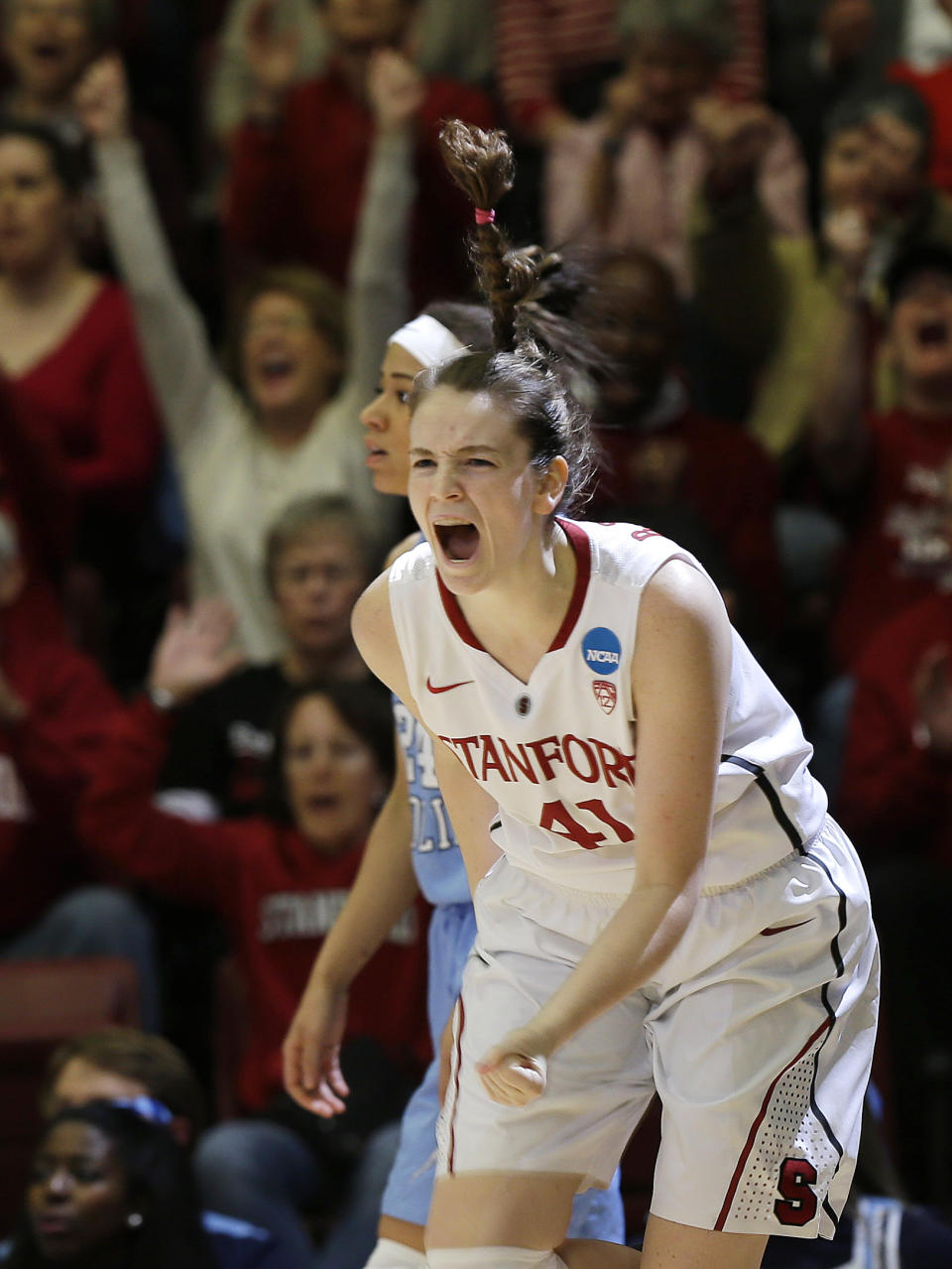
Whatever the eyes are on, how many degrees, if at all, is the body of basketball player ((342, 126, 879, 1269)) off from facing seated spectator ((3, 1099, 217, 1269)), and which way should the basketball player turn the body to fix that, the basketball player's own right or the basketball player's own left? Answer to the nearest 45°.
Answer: approximately 90° to the basketball player's own right

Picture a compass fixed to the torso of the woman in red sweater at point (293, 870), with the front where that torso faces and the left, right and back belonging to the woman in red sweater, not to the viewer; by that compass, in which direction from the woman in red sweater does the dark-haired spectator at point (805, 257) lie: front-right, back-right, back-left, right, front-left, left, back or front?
back-left

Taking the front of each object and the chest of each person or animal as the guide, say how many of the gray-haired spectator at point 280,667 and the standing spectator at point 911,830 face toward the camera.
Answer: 2

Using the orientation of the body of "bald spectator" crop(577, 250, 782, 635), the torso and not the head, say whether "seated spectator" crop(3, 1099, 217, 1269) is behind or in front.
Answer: in front

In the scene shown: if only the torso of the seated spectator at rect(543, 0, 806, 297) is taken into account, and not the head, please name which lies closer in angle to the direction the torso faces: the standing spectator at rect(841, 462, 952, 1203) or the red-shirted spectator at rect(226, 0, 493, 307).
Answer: the standing spectator

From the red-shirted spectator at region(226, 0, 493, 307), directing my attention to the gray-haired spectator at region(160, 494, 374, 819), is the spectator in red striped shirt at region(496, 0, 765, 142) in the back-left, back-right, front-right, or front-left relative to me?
back-left

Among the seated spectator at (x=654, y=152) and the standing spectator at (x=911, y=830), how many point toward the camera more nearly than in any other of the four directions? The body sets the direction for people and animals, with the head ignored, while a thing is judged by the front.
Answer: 2

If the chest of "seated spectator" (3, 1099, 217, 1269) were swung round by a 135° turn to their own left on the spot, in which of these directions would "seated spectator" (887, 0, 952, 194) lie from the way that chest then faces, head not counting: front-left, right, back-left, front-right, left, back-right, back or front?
front-left

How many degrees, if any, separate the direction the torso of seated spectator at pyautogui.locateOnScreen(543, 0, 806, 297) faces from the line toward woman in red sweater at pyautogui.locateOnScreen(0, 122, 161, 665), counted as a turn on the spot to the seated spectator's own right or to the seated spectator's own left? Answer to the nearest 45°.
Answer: approximately 90° to the seated spectator's own right
